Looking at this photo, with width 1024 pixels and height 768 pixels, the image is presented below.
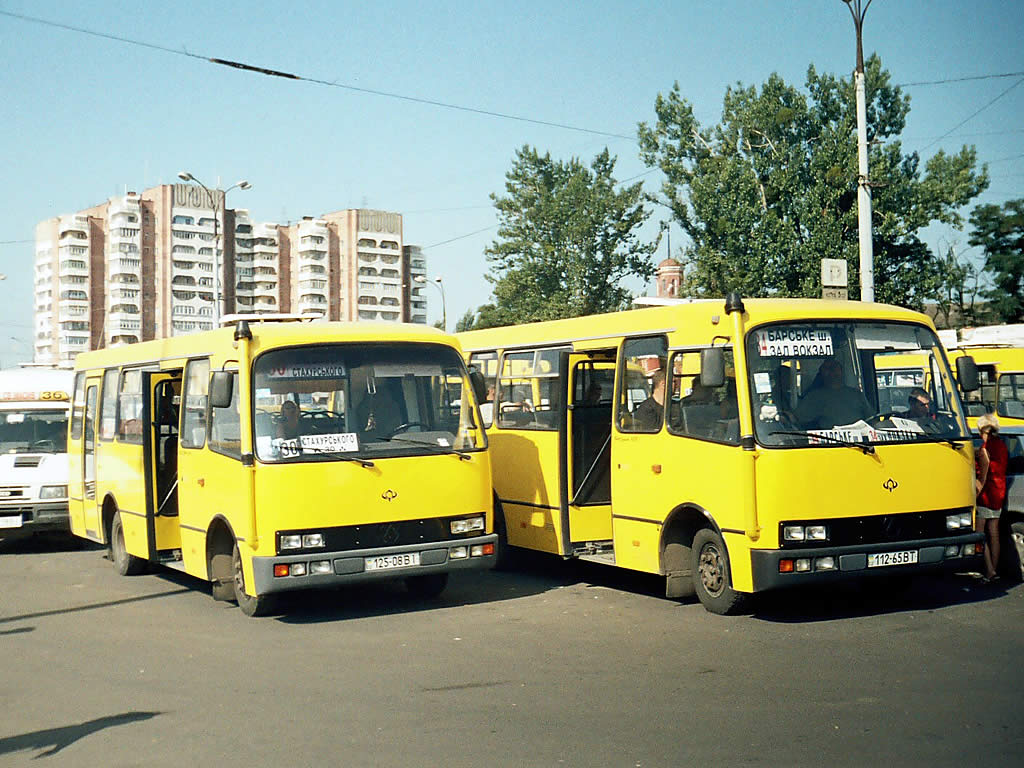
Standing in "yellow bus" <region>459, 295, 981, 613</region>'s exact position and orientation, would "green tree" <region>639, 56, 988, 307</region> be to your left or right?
on your left

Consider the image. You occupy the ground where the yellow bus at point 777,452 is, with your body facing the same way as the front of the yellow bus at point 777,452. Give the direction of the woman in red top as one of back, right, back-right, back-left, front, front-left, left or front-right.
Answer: left

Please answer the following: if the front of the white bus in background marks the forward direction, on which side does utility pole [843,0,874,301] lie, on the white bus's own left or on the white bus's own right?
on the white bus's own left

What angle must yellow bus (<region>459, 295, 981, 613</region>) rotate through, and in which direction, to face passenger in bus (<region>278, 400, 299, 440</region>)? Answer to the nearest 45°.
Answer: approximately 135° to its right

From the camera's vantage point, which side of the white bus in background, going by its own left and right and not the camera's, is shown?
front

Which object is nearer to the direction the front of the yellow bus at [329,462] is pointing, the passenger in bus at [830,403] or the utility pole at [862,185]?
the passenger in bus

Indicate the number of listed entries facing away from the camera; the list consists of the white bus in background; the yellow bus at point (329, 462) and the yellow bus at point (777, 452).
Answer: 0

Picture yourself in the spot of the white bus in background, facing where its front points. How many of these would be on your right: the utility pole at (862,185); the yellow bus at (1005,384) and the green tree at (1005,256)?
0

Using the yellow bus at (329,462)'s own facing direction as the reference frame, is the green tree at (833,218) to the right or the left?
on its left

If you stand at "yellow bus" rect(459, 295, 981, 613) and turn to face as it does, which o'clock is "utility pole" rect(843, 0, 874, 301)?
The utility pole is roughly at 8 o'clock from the yellow bus.

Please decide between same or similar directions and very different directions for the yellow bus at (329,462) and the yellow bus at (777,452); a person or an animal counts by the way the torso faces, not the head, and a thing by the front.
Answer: same or similar directions

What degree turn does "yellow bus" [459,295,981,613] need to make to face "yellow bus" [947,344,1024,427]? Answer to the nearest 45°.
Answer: approximately 90° to its left

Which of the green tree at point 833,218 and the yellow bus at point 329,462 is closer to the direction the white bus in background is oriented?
the yellow bus

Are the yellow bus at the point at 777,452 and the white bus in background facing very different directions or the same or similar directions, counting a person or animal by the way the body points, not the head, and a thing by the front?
same or similar directions

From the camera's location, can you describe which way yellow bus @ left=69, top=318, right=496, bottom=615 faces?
facing the viewer and to the right of the viewer

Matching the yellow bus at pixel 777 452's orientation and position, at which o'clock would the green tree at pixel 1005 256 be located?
The green tree is roughly at 8 o'clock from the yellow bus.
